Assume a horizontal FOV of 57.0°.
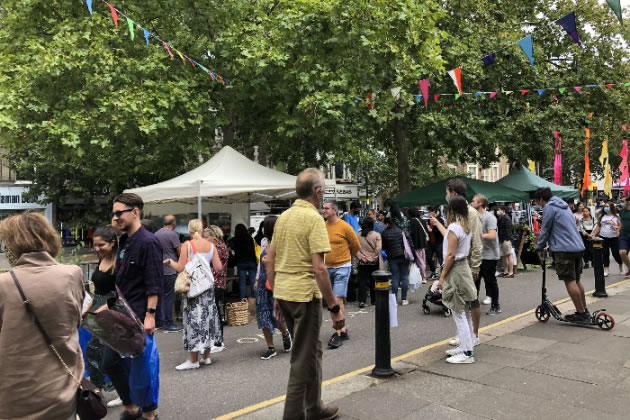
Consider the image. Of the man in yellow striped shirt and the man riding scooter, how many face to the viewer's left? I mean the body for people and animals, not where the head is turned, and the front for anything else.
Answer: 1

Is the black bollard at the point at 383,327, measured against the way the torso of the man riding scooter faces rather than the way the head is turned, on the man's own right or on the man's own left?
on the man's own left

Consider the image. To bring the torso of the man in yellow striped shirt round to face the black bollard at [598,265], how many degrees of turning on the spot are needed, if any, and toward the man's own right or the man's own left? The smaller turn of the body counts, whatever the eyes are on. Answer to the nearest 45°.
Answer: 0° — they already face it

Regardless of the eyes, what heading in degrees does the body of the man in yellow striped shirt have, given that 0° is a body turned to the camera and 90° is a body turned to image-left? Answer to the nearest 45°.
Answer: approximately 225°

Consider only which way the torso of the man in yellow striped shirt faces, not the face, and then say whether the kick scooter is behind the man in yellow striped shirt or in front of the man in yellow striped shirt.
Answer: in front

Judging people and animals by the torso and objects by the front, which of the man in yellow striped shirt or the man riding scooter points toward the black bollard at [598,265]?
the man in yellow striped shirt

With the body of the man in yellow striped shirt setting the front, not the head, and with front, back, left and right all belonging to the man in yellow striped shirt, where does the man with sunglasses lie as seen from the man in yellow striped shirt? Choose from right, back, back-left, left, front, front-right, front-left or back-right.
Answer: back-left

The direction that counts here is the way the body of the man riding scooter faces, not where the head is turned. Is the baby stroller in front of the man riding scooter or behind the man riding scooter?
in front
